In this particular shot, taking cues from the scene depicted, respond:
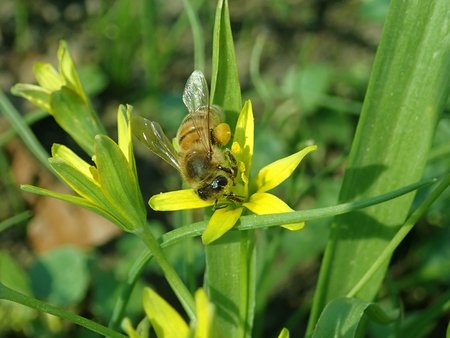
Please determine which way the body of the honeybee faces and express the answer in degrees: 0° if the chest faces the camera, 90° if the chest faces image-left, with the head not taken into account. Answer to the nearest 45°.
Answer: approximately 315°
